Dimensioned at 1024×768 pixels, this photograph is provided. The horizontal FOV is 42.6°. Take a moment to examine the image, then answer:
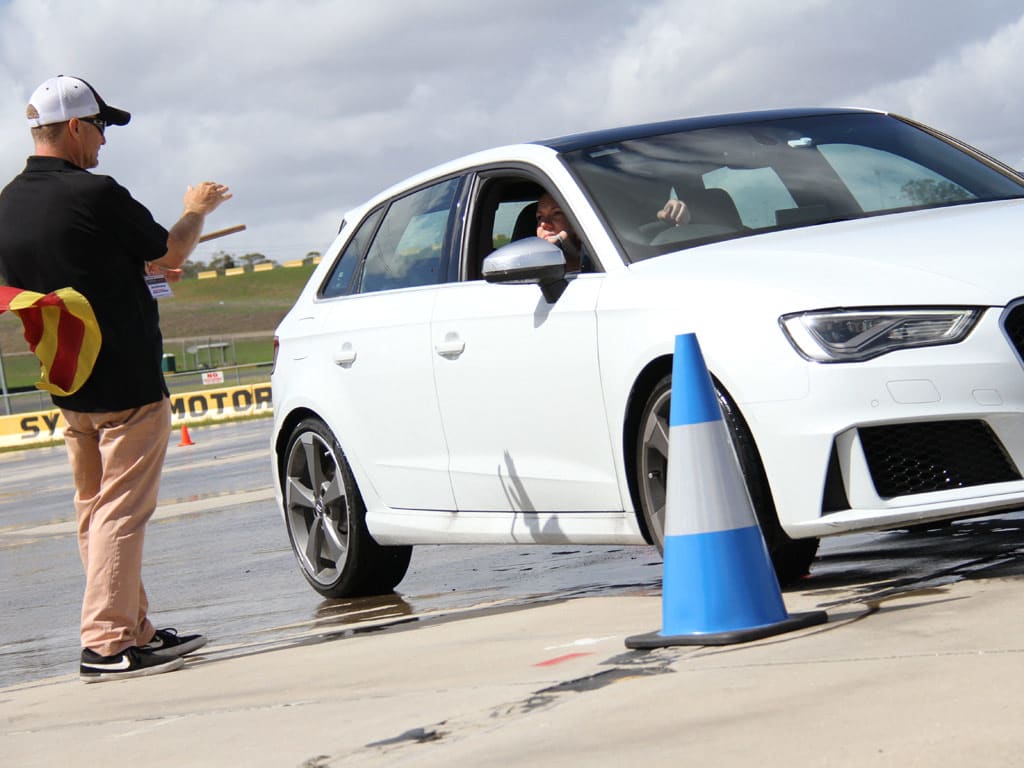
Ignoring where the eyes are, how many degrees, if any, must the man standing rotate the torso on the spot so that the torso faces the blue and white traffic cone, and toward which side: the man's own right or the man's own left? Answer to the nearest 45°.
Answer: approximately 90° to the man's own right

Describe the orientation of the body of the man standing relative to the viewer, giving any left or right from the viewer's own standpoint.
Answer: facing away from the viewer and to the right of the viewer

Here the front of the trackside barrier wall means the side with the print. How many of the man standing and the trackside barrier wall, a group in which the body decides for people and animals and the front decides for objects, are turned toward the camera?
1

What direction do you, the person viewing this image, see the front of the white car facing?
facing the viewer and to the right of the viewer

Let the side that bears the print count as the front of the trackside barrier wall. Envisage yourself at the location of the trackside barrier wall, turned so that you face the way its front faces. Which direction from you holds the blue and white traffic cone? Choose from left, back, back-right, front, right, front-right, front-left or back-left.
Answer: front

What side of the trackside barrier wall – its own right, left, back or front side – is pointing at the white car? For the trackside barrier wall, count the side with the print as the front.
front

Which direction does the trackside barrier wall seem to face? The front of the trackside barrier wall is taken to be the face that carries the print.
toward the camera

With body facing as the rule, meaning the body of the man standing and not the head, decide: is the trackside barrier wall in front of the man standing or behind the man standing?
in front

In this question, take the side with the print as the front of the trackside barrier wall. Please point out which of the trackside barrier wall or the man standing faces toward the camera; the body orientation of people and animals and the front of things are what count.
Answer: the trackside barrier wall

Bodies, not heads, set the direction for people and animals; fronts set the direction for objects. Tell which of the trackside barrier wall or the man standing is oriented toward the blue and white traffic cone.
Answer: the trackside barrier wall
